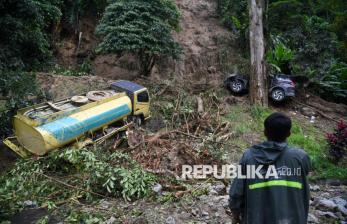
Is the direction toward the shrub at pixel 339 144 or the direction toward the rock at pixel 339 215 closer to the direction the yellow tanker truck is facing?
the shrub

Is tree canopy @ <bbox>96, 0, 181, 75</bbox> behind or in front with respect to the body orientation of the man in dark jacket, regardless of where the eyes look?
in front

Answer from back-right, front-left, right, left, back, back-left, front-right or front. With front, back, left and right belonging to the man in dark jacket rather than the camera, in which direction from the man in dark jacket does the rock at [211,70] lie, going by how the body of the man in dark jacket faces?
front

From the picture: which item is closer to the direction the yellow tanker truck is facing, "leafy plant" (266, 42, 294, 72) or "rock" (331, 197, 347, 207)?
the leafy plant

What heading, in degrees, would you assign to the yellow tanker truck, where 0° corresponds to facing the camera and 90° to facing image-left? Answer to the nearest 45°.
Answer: approximately 225°

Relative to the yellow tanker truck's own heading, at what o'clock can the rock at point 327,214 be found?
The rock is roughly at 3 o'clock from the yellow tanker truck.

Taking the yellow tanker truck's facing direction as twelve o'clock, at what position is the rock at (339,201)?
The rock is roughly at 3 o'clock from the yellow tanker truck.

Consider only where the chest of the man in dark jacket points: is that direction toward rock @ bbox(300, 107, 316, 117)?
yes

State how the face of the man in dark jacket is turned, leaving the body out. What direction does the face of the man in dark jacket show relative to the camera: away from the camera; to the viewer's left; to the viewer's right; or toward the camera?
away from the camera

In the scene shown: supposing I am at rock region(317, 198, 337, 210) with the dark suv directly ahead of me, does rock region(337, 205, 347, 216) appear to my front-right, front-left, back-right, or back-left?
back-right

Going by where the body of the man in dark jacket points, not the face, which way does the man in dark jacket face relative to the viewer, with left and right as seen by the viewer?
facing away from the viewer

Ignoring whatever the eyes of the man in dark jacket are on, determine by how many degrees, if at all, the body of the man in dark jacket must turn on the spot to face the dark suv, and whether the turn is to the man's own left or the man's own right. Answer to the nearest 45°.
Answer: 0° — they already face it

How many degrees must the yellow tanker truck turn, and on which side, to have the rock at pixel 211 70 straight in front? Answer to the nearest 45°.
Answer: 0° — it already faces it

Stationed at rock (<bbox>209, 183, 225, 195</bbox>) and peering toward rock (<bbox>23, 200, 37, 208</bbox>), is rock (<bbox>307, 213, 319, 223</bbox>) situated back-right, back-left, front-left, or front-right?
back-left

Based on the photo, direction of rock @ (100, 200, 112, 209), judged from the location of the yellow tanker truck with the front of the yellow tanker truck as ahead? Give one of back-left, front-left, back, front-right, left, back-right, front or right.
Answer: back-right
